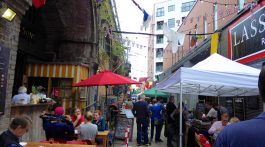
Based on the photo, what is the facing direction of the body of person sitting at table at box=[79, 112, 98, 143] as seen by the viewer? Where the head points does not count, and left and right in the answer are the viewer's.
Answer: facing away from the viewer

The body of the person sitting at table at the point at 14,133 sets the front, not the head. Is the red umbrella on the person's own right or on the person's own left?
on the person's own left

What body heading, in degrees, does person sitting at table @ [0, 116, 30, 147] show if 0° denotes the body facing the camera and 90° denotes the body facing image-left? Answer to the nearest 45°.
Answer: approximately 270°

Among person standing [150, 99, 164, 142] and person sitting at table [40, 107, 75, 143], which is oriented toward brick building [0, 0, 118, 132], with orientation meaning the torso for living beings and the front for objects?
the person sitting at table

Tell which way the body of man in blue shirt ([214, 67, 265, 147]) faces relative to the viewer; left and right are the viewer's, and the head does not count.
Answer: facing away from the viewer

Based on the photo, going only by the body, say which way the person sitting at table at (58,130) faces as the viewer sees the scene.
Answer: away from the camera

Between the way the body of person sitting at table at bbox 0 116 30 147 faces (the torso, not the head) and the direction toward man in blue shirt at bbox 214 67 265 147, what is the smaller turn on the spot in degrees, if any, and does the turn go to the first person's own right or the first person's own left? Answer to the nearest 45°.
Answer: approximately 45° to the first person's own right

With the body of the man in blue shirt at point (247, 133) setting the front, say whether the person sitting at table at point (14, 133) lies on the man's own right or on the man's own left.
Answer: on the man's own left

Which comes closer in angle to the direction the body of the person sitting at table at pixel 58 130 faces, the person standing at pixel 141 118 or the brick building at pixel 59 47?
the brick building

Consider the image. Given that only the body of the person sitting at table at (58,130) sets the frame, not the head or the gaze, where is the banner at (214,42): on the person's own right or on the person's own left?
on the person's own right
